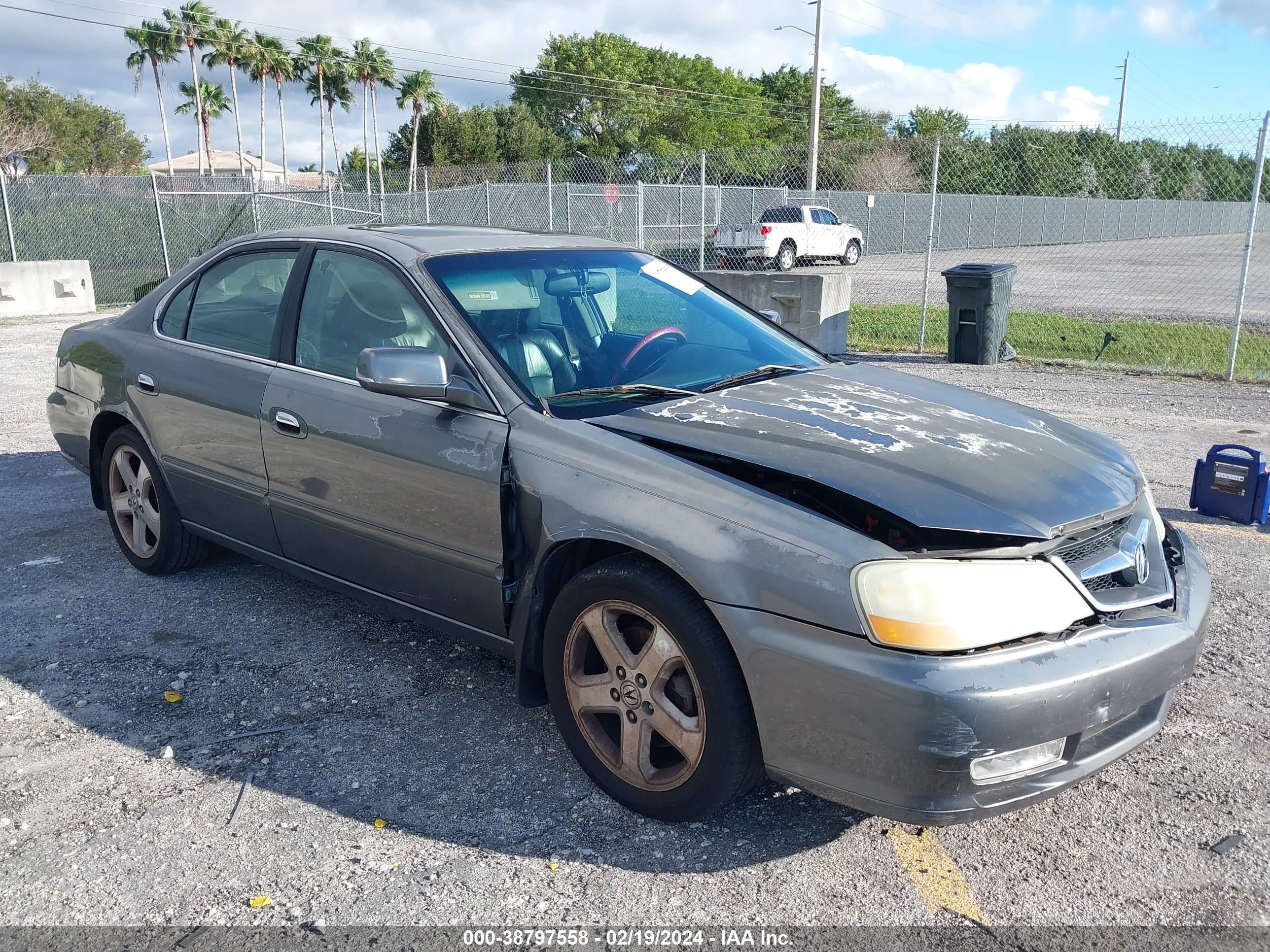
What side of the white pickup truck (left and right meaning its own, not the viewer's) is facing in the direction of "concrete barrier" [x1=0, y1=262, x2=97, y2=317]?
back

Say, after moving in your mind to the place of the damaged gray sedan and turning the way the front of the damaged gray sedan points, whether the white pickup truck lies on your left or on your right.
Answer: on your left

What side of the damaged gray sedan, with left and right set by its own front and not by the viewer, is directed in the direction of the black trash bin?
left

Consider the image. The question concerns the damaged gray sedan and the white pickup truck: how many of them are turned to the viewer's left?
0

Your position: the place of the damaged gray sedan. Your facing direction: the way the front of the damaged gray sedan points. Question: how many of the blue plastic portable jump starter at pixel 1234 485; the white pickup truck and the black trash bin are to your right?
0

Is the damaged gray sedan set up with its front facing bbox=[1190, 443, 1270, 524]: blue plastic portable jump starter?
no

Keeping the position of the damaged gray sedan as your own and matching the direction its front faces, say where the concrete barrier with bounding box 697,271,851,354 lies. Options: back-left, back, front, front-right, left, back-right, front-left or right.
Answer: back-left

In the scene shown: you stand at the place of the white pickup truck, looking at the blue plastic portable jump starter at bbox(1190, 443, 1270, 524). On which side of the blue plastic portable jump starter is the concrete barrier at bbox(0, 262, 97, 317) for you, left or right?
right

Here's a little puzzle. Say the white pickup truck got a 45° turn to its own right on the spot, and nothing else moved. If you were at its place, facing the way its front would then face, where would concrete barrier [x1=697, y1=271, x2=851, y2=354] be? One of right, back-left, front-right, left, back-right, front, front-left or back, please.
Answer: right

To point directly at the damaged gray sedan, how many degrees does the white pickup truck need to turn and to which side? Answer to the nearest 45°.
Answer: approximately 135° to its right

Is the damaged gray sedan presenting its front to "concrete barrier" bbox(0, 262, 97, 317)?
no

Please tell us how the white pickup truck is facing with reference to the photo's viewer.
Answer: facing away from the viewer and to the right of the viewer

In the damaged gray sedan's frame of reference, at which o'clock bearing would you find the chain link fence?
The chain link fence is roughly at 8 o'clock from the damaged gray sedan.

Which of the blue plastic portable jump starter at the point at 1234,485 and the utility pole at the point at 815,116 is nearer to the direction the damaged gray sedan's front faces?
the blue plastic portable jump starter

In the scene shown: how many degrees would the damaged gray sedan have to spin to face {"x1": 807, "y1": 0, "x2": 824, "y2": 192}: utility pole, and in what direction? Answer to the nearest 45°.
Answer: approximately 135° to its left

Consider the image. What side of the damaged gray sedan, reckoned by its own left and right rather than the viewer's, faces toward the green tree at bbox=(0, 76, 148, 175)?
back

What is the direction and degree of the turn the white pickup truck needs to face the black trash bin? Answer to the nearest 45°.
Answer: approximately 135° to its right

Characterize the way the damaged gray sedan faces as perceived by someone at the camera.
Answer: facing the viewer and to the right of the viewer

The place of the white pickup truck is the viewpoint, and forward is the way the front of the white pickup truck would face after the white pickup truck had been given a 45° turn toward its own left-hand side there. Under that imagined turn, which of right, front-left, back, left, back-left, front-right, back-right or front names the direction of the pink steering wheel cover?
back
